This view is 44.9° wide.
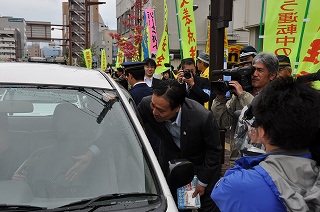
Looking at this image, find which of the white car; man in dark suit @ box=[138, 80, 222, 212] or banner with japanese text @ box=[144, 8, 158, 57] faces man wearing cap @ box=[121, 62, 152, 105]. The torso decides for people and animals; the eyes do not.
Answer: the banner with japanese text

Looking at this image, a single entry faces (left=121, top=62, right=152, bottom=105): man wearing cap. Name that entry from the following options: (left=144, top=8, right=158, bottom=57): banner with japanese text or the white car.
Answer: the banner with japanese text

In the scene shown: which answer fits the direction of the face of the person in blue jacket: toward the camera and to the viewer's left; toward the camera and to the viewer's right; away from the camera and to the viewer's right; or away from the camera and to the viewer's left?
away from the camera and to the viewer's left

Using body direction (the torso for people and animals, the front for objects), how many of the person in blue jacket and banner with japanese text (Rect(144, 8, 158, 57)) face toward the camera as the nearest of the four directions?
1

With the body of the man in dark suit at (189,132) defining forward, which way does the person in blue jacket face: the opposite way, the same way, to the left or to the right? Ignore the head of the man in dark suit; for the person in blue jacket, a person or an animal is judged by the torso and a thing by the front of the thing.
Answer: to the right

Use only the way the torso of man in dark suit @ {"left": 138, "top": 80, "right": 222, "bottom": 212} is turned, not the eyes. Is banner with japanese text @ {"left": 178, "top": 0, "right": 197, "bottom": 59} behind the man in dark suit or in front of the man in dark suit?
behind

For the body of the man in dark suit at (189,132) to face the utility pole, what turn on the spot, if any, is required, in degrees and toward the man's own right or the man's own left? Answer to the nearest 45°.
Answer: approximately 135° to the man's own right
